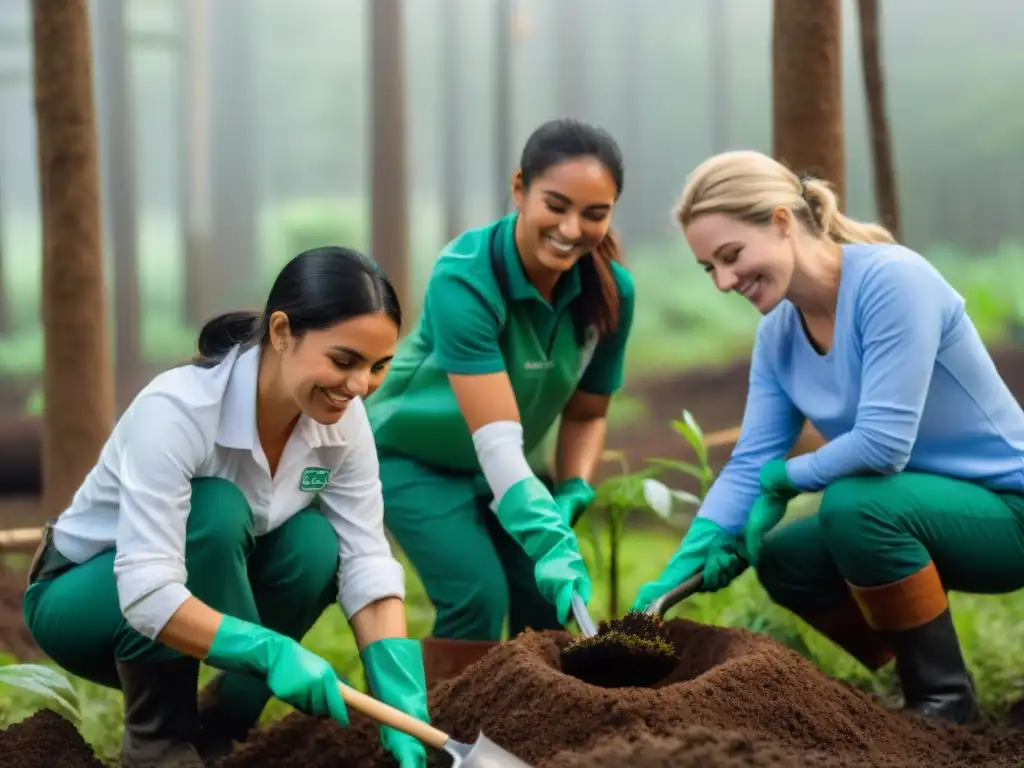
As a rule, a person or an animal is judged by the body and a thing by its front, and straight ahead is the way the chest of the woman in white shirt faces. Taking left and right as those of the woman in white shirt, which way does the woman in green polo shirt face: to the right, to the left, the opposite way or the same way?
the same way

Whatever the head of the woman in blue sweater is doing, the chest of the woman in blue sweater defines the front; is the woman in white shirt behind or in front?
in front

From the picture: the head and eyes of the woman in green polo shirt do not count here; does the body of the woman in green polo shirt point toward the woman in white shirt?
no

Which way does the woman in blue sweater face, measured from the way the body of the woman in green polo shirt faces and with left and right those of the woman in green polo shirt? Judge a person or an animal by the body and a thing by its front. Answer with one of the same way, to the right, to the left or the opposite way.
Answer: to the right

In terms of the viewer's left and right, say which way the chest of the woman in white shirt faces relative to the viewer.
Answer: facing the viewer and to the right of the viewer

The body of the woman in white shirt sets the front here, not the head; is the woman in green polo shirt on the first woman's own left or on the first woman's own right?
on the first woman's own left

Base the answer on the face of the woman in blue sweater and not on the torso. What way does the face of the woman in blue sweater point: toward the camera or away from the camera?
toward the camera

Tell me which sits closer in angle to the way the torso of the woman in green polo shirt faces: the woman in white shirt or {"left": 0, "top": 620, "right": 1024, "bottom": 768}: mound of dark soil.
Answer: the mound of dark soil

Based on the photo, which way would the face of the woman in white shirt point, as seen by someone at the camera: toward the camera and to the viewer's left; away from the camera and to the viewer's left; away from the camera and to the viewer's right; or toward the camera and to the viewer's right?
toward the camera and to the viewer's right

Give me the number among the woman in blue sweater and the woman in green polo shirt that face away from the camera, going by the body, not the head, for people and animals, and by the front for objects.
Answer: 0

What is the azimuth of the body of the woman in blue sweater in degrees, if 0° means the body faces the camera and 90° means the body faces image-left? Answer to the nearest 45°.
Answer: approximately 45°

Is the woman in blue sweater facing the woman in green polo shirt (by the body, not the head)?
no

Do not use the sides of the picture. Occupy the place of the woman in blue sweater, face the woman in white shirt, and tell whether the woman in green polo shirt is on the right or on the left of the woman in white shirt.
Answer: right

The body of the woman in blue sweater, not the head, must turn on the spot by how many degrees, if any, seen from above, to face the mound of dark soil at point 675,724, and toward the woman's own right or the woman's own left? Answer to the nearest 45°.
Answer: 0° — they already face it

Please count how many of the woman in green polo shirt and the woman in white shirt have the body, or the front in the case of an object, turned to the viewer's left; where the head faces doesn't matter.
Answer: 0
